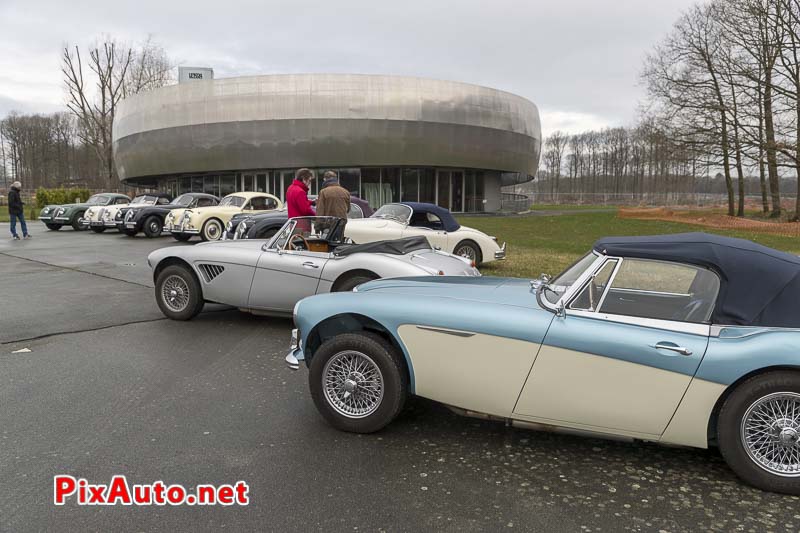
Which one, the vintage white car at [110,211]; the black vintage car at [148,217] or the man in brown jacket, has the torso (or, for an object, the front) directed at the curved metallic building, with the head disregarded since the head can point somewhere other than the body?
the man in brown jacket

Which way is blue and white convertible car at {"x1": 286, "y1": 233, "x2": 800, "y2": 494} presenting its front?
to the viewer's left

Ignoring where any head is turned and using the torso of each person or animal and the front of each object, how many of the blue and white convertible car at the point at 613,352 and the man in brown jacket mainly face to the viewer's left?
1

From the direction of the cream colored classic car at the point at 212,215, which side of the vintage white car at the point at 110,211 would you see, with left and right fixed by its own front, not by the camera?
left

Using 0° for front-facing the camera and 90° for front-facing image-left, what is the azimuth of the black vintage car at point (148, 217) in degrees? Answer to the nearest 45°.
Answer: approximately 45°

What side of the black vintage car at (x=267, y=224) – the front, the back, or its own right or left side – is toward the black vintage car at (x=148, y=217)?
right

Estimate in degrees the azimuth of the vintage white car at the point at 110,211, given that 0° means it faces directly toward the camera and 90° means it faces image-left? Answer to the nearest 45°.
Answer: approximately 45°

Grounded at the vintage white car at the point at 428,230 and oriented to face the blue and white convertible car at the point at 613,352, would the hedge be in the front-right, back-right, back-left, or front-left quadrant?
back-right

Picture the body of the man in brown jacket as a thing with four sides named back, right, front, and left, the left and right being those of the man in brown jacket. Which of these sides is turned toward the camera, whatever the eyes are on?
back

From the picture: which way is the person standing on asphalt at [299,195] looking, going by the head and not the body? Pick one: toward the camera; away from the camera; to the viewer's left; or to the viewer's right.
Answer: to the viewer's right

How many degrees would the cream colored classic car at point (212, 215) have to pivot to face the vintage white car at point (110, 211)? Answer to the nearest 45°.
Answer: approximately 90° to its right
